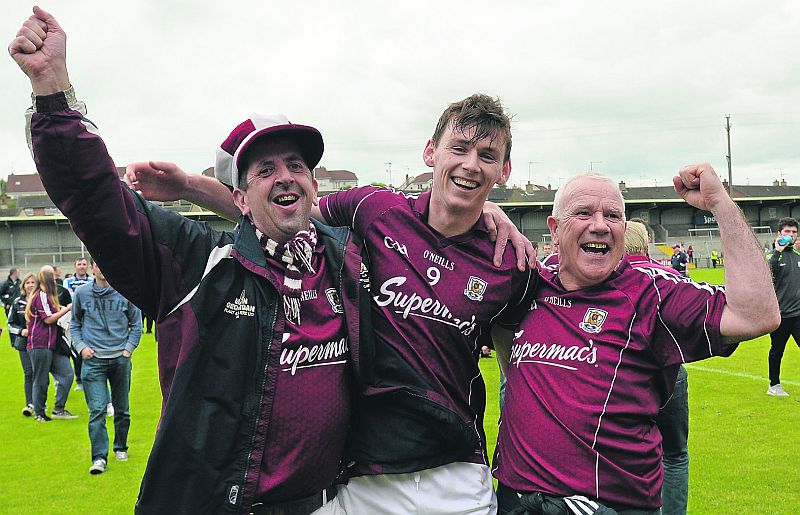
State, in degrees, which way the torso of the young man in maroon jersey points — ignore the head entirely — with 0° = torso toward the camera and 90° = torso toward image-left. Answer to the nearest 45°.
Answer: approximately 0°

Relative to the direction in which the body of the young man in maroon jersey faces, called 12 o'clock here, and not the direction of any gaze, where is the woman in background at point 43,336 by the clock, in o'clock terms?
The woman in background is roughly at 5 o'clock from the young man in maroon jersey.

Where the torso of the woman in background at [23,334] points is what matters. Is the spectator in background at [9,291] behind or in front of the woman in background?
behind

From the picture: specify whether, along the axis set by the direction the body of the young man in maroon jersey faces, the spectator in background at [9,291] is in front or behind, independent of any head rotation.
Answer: behind

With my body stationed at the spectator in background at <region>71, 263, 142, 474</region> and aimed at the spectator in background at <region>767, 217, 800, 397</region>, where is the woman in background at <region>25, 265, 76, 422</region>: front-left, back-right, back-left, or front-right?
back-left

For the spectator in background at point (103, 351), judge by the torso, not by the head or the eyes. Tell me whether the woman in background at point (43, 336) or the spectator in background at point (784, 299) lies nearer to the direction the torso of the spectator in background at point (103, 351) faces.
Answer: the spectator in background

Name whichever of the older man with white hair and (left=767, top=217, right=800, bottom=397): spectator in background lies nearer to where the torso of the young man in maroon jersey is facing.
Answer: the older man with white hair
